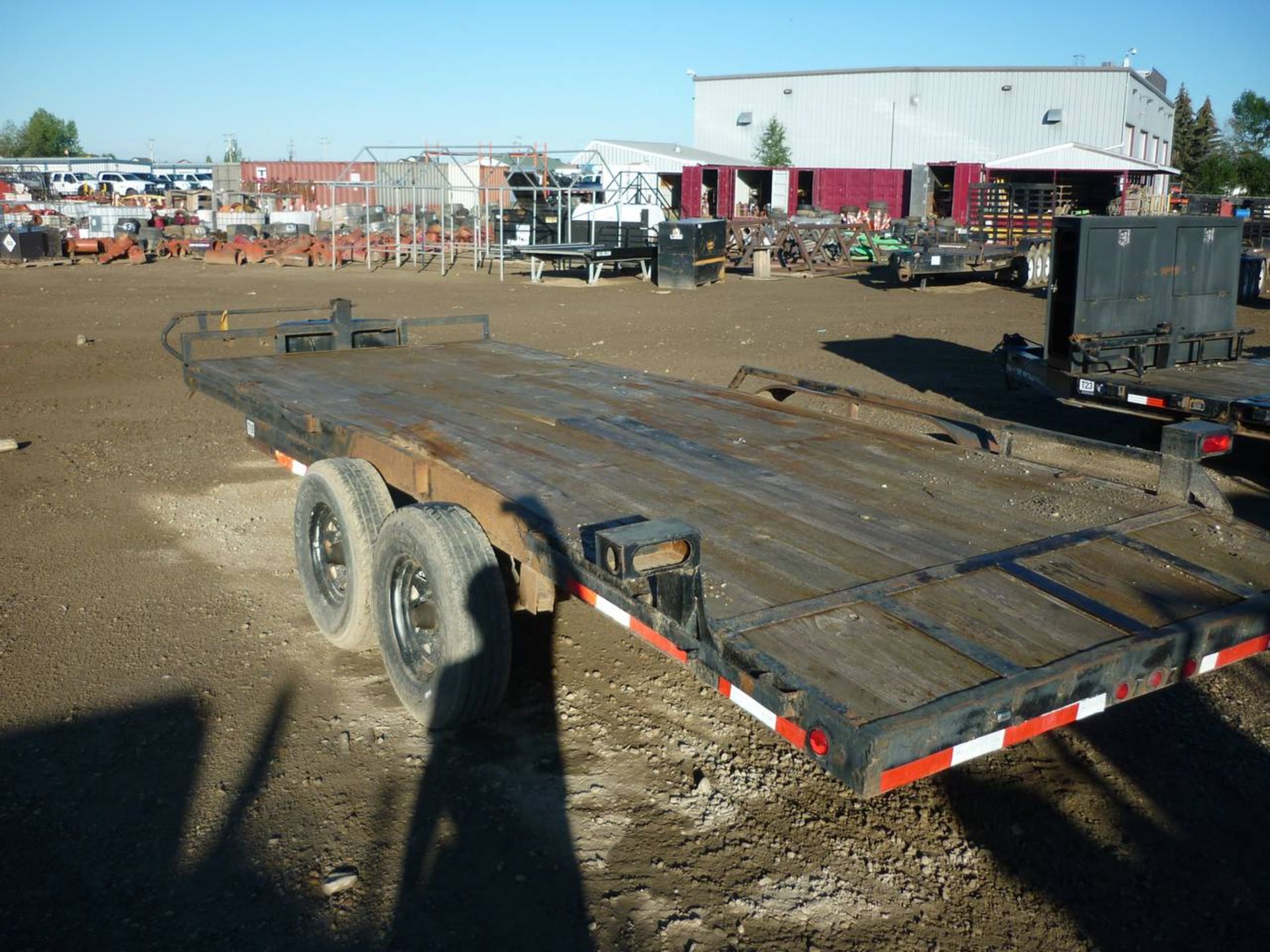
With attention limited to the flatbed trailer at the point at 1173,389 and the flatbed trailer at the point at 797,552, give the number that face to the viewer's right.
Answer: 0

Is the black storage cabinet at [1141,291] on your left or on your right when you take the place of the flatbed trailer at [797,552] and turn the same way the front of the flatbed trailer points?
on your right

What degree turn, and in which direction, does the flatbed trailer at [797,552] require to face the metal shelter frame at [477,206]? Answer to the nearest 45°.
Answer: approximately 45° to its right

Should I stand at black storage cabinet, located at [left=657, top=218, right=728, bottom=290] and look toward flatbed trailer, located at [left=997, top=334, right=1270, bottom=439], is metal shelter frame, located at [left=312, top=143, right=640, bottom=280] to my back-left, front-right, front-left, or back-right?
back-right

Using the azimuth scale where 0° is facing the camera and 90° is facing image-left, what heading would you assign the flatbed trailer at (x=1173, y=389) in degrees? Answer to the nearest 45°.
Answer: approximately 135°

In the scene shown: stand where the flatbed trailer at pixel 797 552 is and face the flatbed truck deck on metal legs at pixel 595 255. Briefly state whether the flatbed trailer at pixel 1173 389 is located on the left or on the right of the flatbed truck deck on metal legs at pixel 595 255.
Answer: right

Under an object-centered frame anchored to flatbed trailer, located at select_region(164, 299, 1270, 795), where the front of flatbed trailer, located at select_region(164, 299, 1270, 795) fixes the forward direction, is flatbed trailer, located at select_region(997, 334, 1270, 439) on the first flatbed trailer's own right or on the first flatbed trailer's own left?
on the first flatbed trailer's own right

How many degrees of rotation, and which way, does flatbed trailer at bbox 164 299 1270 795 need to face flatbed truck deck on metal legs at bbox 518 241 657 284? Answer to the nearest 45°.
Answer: approximately 45° to its right

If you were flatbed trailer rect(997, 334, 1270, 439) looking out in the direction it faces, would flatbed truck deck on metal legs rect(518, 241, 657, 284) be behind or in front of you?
in front

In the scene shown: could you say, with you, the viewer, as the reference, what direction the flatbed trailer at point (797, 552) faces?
facing away from the viewer and to the left of the viewer

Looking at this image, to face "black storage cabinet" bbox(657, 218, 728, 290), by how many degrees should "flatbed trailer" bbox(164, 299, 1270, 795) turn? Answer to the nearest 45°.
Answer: approximately 45° to its right
